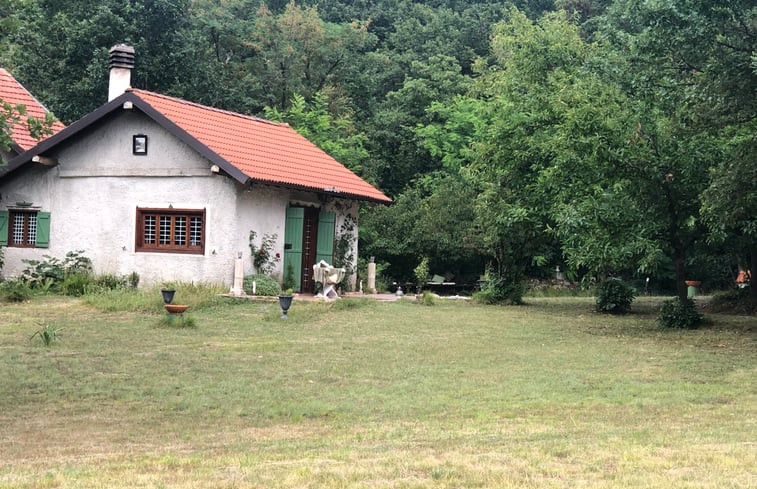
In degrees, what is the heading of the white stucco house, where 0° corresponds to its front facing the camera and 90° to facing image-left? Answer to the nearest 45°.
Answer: approximately 315°

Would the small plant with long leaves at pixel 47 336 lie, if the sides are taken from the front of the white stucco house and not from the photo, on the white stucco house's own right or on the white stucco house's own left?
on the white stucco house's own right

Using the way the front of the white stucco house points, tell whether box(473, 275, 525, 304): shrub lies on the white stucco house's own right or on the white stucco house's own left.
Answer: on the white stucco house's own left

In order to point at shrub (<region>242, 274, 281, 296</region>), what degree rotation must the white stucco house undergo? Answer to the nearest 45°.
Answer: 0° — it already faces it

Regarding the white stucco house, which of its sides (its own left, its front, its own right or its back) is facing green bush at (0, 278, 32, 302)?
right

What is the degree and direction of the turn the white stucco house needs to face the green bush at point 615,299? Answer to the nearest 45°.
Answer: approximately 45° to its left

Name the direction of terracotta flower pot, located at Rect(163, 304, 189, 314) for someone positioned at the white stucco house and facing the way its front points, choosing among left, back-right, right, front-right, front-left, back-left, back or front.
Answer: front-right
